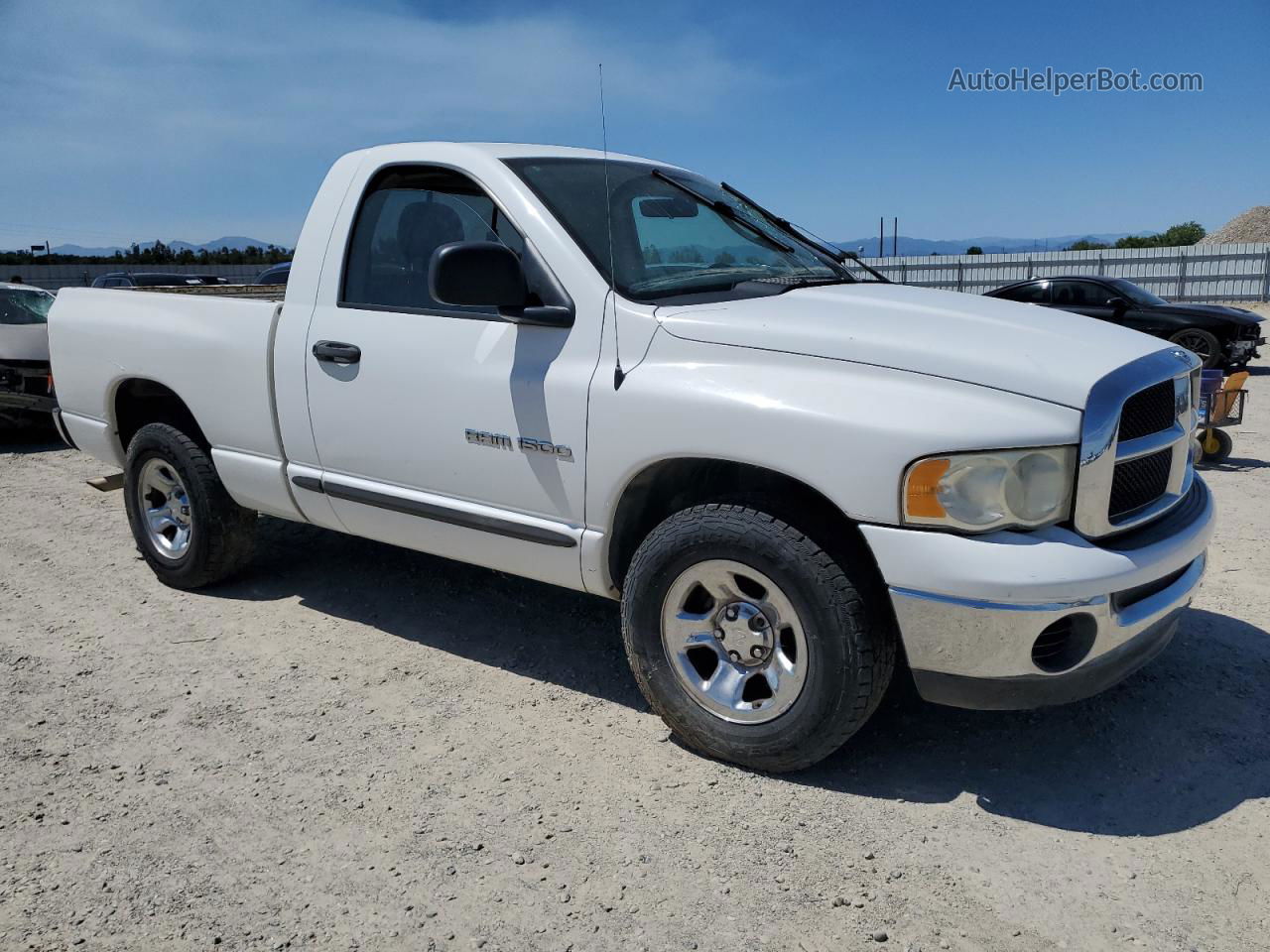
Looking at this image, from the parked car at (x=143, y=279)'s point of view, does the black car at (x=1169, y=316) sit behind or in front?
in front

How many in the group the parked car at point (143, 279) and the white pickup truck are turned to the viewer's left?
0

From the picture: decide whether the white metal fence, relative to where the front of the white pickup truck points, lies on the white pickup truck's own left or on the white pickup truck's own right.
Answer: on the white pickup truck's own left

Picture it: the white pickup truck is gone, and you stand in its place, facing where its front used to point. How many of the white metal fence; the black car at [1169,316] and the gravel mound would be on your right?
0

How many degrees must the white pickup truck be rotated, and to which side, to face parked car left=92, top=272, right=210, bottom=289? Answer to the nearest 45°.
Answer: approximately 180°

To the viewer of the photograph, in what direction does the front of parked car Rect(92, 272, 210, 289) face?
facing the viewer and to the right of the viewer

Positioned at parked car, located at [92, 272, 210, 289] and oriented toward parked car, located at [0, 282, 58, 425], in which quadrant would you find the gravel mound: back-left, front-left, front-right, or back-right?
back-left

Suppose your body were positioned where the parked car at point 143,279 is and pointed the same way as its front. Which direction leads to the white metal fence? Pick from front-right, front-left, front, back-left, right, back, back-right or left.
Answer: front-left

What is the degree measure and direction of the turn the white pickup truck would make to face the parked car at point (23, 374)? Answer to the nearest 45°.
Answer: approximately 180°

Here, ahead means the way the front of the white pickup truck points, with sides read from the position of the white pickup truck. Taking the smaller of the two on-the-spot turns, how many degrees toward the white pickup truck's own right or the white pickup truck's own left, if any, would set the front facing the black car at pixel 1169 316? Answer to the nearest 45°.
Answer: approximately 90° to the white pickup truck's own left

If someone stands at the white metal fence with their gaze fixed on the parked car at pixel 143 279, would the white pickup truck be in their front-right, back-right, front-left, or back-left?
front-left

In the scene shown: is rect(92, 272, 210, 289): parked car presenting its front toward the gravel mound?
no

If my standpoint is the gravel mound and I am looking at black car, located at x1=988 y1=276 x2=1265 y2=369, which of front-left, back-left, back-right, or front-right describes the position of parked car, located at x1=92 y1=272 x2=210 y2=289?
front-right
